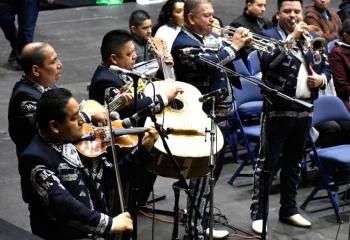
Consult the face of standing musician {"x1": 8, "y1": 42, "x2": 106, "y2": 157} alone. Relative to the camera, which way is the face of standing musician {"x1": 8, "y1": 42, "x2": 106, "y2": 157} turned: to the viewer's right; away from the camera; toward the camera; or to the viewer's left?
to the viewer's right

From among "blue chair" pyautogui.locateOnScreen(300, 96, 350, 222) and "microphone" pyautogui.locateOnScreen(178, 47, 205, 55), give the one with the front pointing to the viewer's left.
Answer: the microphone

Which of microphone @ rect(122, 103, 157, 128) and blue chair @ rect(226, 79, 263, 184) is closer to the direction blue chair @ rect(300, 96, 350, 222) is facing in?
the microphone

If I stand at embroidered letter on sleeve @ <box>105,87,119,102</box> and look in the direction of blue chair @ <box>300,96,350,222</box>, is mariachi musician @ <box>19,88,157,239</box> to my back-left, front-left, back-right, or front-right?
back-right

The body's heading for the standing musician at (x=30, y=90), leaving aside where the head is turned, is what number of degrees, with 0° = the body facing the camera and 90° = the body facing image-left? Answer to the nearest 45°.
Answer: approximately 270°
